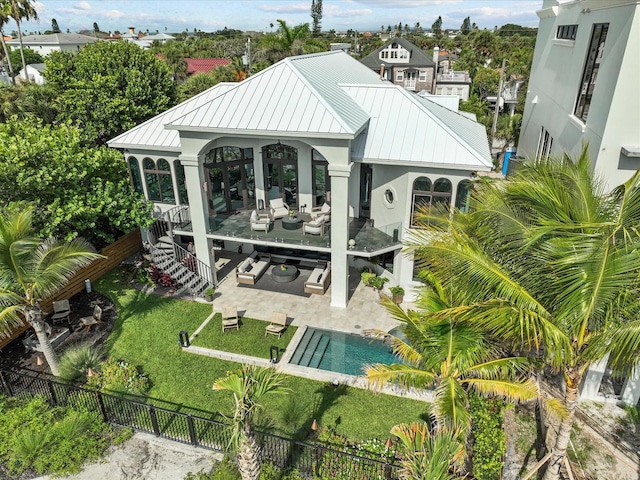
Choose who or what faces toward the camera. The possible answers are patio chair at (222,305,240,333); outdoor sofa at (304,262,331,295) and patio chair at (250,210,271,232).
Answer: patio chair at (222,305,240,333)

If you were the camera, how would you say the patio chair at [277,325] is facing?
facing the viewer and to the left of the viewer

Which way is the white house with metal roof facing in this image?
toward the camera

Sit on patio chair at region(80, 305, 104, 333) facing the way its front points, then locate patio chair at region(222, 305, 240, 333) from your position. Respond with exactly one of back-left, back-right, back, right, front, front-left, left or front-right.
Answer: left

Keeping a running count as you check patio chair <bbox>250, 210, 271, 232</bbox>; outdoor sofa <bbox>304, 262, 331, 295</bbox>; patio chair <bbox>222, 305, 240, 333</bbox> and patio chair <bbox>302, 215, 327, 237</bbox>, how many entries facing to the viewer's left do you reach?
2

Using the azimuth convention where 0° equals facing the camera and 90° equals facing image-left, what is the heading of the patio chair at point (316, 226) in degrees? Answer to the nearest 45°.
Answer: approximately 90°

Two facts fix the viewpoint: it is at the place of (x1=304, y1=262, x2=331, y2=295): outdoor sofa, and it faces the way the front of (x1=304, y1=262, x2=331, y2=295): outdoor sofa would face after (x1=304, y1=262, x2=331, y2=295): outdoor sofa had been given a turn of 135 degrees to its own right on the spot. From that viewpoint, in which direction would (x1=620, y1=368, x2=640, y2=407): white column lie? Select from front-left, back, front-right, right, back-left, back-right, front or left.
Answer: right

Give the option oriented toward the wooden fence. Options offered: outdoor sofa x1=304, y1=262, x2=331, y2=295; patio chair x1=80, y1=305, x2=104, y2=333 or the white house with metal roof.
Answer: the outdoor sofa

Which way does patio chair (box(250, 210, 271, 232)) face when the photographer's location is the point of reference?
facing to the right of the viewer

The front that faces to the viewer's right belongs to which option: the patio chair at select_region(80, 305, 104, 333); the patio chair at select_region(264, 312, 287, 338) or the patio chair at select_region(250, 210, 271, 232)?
the patio chair at select_region(250, 210, 271, 232)

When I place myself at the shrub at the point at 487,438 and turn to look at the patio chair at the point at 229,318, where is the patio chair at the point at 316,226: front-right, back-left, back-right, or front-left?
front-right

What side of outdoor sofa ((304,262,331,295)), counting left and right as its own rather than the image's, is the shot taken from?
left

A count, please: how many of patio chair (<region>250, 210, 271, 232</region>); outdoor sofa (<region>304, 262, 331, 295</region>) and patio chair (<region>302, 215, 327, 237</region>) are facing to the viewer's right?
1

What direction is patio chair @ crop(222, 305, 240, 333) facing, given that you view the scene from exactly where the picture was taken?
facing the viewer

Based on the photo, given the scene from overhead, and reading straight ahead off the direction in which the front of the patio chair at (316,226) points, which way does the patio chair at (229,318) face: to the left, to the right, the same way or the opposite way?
to the left

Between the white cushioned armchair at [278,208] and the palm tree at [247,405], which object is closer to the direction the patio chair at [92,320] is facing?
the palm tree
